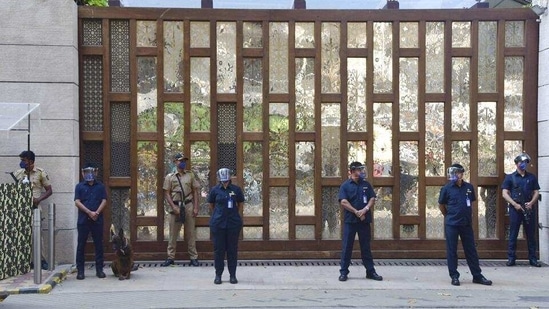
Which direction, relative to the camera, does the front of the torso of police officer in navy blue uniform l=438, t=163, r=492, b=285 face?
toward the camera

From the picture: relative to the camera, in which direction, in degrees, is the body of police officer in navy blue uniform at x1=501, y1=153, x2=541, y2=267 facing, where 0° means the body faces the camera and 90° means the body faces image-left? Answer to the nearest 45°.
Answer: approximately 0°

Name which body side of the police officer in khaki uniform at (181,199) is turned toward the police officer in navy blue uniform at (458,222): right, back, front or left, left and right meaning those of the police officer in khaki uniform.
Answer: left

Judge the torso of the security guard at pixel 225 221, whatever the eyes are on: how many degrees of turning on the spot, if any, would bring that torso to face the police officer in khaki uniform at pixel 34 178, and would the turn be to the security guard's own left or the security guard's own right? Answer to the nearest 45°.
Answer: approximately 90° to the security guard's own right

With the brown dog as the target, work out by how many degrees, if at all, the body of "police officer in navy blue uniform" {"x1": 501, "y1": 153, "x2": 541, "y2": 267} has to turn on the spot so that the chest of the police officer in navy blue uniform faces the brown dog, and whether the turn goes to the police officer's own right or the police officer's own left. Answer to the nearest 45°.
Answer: approximately 45° to the police officer's own right

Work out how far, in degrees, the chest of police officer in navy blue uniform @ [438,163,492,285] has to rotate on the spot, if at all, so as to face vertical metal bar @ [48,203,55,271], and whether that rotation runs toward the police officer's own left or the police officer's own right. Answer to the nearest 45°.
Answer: approximately 90° to the police officer's own right

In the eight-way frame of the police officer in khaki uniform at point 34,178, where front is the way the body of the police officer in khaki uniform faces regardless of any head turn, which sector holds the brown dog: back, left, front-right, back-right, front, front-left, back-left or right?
left

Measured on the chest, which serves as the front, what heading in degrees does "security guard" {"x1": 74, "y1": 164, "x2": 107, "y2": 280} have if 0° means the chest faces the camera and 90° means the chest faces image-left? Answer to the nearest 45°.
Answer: approximately 0°

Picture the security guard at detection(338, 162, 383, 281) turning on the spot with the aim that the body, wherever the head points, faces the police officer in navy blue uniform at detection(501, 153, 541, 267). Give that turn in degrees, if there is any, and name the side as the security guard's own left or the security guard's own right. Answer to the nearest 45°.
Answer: approximately 90° to the security guard's own left

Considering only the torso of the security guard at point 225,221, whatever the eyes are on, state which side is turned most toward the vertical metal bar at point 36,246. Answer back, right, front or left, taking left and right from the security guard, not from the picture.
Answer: right

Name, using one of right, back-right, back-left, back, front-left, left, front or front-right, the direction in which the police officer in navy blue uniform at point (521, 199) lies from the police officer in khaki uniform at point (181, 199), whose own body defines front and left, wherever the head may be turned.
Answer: left

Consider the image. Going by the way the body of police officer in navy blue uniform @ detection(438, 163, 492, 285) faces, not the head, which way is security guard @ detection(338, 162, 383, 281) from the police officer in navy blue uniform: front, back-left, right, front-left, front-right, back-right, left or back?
right

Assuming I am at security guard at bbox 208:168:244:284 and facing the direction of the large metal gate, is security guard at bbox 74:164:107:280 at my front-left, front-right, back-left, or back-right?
back-left

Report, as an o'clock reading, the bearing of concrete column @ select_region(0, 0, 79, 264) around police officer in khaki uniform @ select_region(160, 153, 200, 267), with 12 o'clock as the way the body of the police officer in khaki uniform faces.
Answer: The concrete column is roughly at 3 o'clock from the police officer in khaki uniform.
